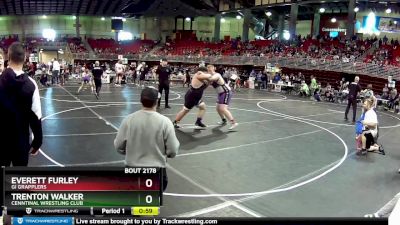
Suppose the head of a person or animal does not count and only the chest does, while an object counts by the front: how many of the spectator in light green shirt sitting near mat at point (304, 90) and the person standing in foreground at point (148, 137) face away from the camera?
1

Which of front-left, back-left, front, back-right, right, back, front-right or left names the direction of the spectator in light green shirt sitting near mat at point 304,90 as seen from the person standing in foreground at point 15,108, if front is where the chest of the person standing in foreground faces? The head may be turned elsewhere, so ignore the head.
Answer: front-right

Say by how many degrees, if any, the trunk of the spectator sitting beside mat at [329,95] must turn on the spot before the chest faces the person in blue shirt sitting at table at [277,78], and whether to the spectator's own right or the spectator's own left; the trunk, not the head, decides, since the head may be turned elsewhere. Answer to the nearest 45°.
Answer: approximately 90° to the spectator's own right

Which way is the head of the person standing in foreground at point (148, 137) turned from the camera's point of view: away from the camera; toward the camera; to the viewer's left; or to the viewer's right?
away from the camera

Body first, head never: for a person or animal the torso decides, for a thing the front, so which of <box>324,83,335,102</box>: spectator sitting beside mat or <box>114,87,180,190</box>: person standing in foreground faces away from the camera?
the person standing in foreground

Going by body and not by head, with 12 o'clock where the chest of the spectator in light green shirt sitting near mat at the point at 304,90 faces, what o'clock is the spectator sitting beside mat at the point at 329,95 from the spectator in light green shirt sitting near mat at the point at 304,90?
the spectator sitting beside mat at the point at 329,95 is roughly at 9 o'clock from the spectator in light green shirt sitting near mat at the point at 304,90.

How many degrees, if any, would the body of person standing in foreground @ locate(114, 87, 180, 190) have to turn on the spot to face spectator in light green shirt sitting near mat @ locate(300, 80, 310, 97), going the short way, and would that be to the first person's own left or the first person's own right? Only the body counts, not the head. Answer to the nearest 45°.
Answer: approximately 45° to the first person's own right

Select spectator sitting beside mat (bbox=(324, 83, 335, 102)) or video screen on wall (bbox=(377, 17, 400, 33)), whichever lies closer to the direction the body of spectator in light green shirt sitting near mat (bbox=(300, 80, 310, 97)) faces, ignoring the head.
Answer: the spectator sitting beside mat

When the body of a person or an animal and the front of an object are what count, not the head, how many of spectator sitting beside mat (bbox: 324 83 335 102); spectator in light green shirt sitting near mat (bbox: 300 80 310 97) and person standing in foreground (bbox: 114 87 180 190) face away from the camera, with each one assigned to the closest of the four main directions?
1

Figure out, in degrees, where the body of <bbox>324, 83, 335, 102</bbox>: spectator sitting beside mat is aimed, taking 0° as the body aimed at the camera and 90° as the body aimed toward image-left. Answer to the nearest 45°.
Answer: approximately 45°

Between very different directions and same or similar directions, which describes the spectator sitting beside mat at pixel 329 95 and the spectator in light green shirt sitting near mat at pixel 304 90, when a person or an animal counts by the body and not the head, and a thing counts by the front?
same or similar directions

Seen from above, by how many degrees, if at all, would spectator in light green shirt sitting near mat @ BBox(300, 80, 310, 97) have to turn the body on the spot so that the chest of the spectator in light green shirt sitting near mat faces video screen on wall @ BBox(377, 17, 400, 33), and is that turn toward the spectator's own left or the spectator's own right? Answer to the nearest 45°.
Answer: approximately 180°

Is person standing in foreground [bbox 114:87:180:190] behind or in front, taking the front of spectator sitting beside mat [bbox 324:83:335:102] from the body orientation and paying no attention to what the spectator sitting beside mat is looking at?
in front

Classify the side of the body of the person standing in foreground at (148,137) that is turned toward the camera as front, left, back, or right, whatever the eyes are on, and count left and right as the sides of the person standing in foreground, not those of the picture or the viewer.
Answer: back
